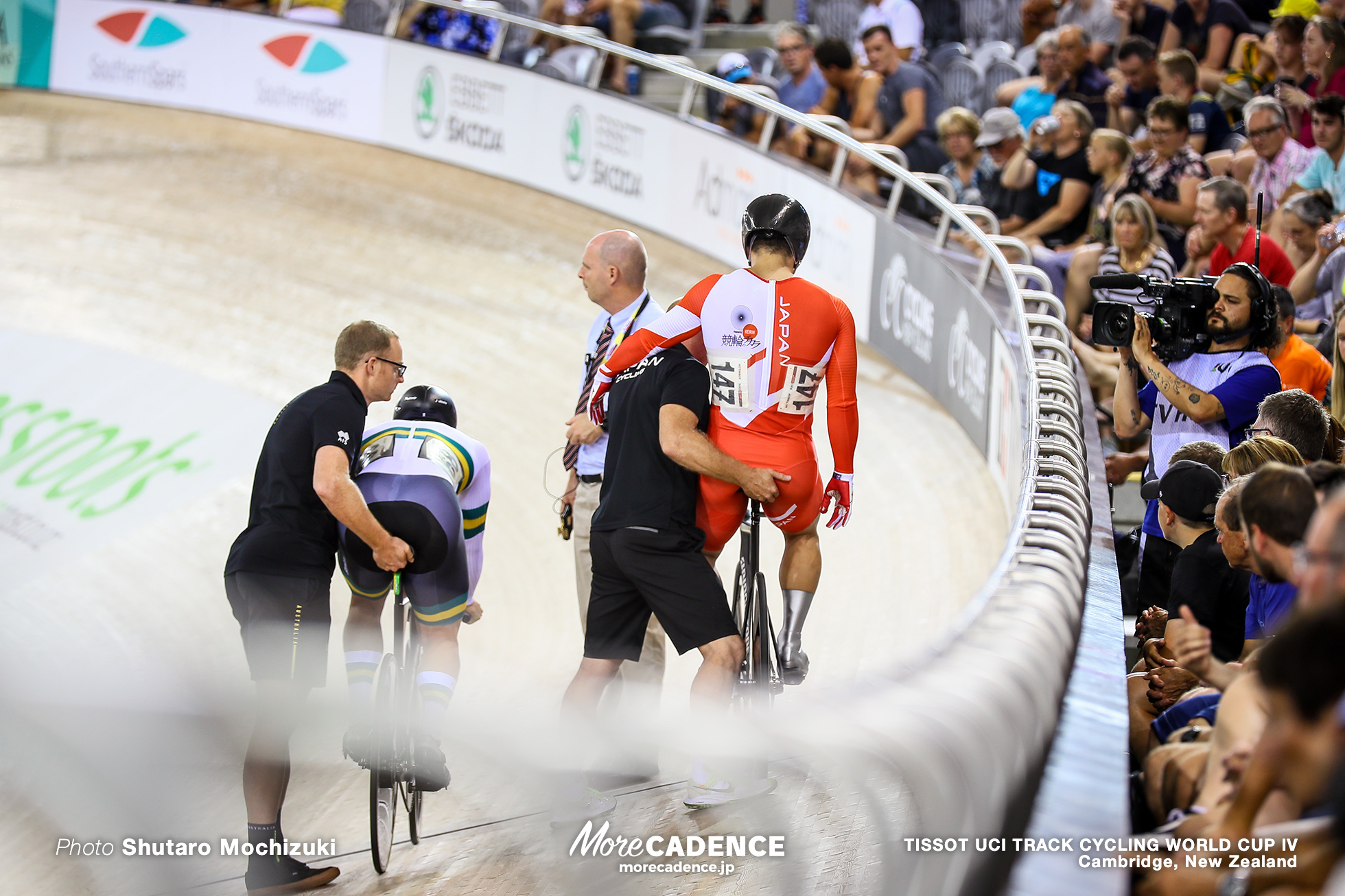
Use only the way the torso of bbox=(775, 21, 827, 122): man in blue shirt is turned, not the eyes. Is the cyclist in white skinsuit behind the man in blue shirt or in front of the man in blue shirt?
in front

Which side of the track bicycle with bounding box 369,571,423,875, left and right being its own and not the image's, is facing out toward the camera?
back

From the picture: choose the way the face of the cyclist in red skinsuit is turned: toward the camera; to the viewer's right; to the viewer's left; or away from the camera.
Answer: away from the camera

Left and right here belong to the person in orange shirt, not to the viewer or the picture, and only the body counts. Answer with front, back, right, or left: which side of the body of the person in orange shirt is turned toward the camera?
left

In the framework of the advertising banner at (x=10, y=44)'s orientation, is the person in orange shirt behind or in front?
in front

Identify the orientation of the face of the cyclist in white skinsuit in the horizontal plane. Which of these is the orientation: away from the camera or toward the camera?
away from the camera

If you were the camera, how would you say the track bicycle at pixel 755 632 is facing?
facing away from the viewer

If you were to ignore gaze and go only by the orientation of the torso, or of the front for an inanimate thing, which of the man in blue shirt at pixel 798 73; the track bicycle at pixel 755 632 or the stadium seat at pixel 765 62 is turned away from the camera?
the track bicycle

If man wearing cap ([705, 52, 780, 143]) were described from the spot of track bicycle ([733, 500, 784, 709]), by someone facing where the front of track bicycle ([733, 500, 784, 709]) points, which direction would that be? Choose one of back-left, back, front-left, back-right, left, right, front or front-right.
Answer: front

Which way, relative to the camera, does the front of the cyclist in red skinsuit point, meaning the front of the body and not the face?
away from the camera

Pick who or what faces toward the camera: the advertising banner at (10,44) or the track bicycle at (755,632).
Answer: the advertising banner

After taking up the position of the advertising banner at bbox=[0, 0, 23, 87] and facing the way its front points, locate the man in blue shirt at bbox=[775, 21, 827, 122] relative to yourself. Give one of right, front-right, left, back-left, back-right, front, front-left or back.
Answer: front-left

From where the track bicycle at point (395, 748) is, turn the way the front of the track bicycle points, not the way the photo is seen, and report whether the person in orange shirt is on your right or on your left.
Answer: on your right

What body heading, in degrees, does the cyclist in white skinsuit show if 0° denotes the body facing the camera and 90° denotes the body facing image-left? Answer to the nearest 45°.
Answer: approximately 180°

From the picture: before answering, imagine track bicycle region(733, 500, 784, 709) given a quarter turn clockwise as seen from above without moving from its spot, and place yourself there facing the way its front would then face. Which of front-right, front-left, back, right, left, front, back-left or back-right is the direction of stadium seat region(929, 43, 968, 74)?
left

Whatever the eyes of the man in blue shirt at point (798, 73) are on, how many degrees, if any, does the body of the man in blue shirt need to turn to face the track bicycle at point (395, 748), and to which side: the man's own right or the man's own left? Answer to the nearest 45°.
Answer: approximately 45° to the man's own left

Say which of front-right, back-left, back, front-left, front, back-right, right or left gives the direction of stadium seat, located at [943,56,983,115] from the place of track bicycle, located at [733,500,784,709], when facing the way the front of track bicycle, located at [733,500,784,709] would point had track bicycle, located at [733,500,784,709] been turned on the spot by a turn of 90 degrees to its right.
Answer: left

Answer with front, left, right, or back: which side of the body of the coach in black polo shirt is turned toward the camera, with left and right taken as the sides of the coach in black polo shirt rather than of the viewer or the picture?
right

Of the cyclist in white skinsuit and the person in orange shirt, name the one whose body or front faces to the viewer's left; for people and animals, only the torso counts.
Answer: the person in orange shirt

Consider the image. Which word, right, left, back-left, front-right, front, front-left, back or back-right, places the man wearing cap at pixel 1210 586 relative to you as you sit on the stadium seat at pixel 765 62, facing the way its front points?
front-left

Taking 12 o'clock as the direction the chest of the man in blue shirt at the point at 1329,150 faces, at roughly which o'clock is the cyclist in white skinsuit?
The cyclist in white skinsuit is roughly at 11 o'clock from the man in blue shirt.

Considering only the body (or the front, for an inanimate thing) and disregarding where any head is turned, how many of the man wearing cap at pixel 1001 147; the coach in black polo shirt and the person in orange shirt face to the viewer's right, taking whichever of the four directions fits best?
1
